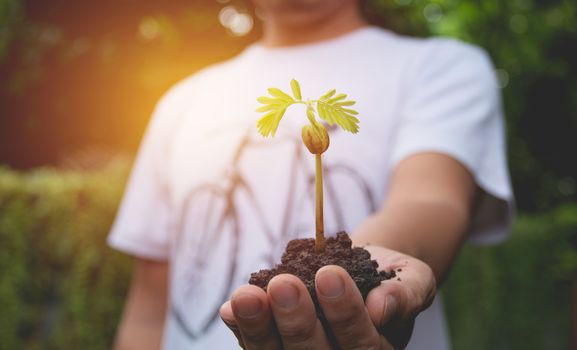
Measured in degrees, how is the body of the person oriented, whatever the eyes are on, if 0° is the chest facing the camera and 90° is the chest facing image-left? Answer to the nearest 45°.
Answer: approximately 0°

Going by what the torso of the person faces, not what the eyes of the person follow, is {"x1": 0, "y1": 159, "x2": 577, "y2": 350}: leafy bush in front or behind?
behind
